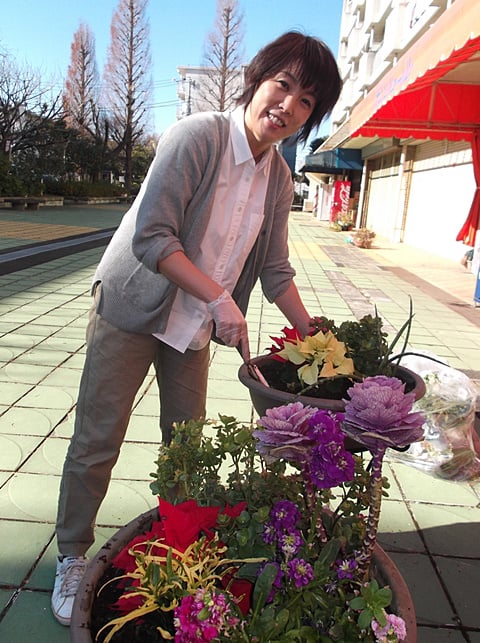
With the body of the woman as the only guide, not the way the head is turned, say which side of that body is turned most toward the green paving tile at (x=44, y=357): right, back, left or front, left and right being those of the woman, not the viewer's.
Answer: back

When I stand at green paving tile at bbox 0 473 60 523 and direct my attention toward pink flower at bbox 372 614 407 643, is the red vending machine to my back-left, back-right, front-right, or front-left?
back-left

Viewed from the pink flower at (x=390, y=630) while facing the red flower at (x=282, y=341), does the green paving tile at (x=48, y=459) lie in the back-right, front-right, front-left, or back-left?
front-left

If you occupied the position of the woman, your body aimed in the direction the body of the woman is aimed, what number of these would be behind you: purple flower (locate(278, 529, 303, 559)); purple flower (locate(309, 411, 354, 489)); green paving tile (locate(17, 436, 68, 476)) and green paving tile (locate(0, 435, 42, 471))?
2

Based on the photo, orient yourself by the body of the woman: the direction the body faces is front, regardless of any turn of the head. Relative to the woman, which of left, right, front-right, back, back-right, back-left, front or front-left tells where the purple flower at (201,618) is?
front-right

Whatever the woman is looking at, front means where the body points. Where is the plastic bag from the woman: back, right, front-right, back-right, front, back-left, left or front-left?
left

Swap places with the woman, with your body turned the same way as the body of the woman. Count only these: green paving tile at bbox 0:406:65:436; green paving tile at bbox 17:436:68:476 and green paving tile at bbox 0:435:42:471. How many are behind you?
3

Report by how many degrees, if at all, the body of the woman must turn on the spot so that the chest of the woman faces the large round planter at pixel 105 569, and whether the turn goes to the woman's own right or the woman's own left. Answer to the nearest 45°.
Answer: approximately 45° to the woman's own right

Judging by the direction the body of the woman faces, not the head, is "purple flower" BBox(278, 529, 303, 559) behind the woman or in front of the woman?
in front

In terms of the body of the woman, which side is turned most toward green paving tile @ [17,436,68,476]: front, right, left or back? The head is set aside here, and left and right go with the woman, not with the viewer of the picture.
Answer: back

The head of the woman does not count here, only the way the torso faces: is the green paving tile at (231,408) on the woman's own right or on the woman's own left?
on the woman's own left

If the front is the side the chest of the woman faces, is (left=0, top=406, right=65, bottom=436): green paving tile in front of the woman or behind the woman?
behind

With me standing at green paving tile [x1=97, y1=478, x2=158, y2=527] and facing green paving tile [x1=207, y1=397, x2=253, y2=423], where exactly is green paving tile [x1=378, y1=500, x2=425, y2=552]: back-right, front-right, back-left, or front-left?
front-right
